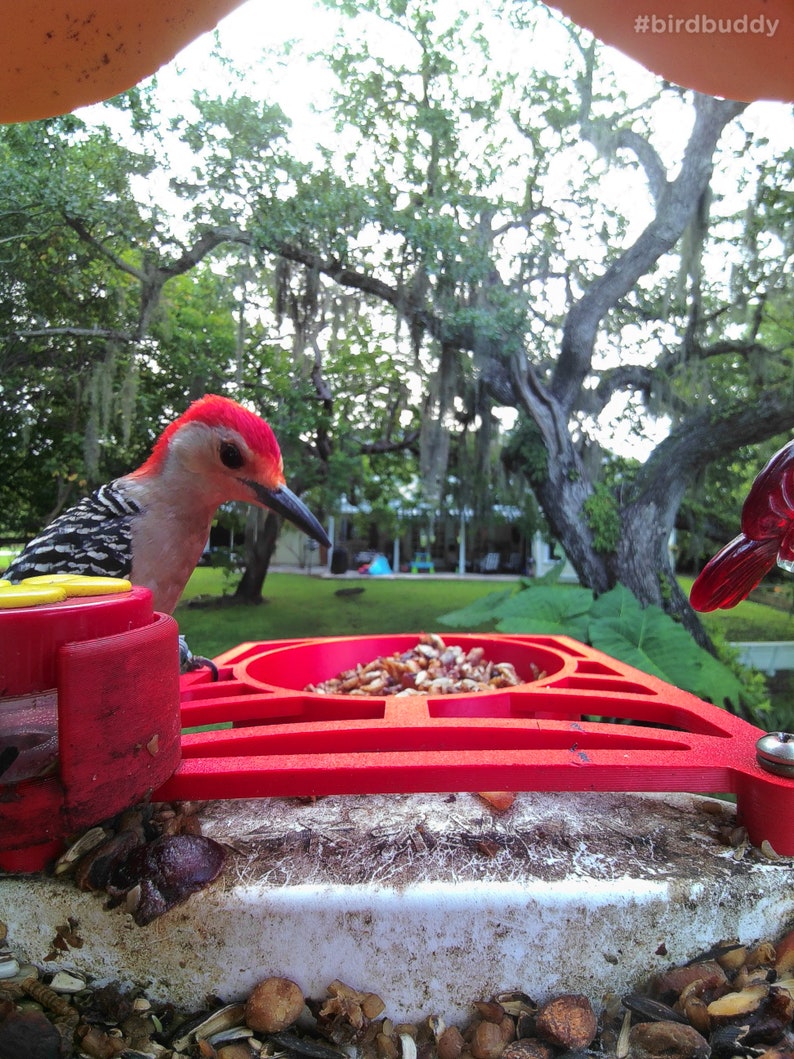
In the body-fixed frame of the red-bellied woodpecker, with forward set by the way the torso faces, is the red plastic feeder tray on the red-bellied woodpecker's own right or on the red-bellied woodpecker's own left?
on the red-bellied woodpecker's own right

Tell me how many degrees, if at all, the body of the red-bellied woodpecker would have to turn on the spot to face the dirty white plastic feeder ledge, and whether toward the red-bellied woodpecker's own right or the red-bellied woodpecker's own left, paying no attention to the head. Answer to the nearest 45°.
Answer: approximately 90° to the red-bellied woodpecker's own right

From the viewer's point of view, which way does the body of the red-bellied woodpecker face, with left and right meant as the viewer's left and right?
facing to the right of the viewer

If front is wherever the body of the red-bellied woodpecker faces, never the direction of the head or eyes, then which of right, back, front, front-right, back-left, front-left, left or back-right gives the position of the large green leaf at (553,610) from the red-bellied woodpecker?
front-left

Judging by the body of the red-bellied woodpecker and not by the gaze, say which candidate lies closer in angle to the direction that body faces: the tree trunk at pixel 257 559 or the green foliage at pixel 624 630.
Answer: the green foliage

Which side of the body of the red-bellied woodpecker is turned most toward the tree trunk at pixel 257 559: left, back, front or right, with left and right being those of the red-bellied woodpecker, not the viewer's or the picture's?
left
